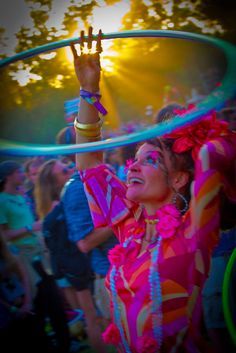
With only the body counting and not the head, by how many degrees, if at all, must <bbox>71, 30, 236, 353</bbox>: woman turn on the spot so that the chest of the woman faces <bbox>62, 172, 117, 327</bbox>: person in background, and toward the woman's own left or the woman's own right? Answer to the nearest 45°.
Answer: approximately 90° to the woman's own right

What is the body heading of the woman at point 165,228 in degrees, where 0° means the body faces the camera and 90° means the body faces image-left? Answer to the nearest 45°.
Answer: approximately 45°

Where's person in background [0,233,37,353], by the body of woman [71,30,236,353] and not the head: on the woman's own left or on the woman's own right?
on the woman's own right

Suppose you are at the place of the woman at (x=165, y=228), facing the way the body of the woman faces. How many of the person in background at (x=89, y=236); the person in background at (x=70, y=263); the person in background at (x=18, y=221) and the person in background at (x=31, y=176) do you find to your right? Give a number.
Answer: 4

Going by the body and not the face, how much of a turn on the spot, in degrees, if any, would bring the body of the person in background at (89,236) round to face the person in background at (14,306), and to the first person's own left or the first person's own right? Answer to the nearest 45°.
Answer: approximately 180°

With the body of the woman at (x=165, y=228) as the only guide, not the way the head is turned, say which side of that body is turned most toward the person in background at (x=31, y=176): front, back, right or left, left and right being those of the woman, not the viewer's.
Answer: right

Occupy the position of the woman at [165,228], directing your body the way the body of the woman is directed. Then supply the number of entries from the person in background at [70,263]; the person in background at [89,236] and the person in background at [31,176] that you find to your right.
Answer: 3

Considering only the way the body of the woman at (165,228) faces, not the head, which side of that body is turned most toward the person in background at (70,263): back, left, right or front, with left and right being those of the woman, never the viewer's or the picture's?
right
